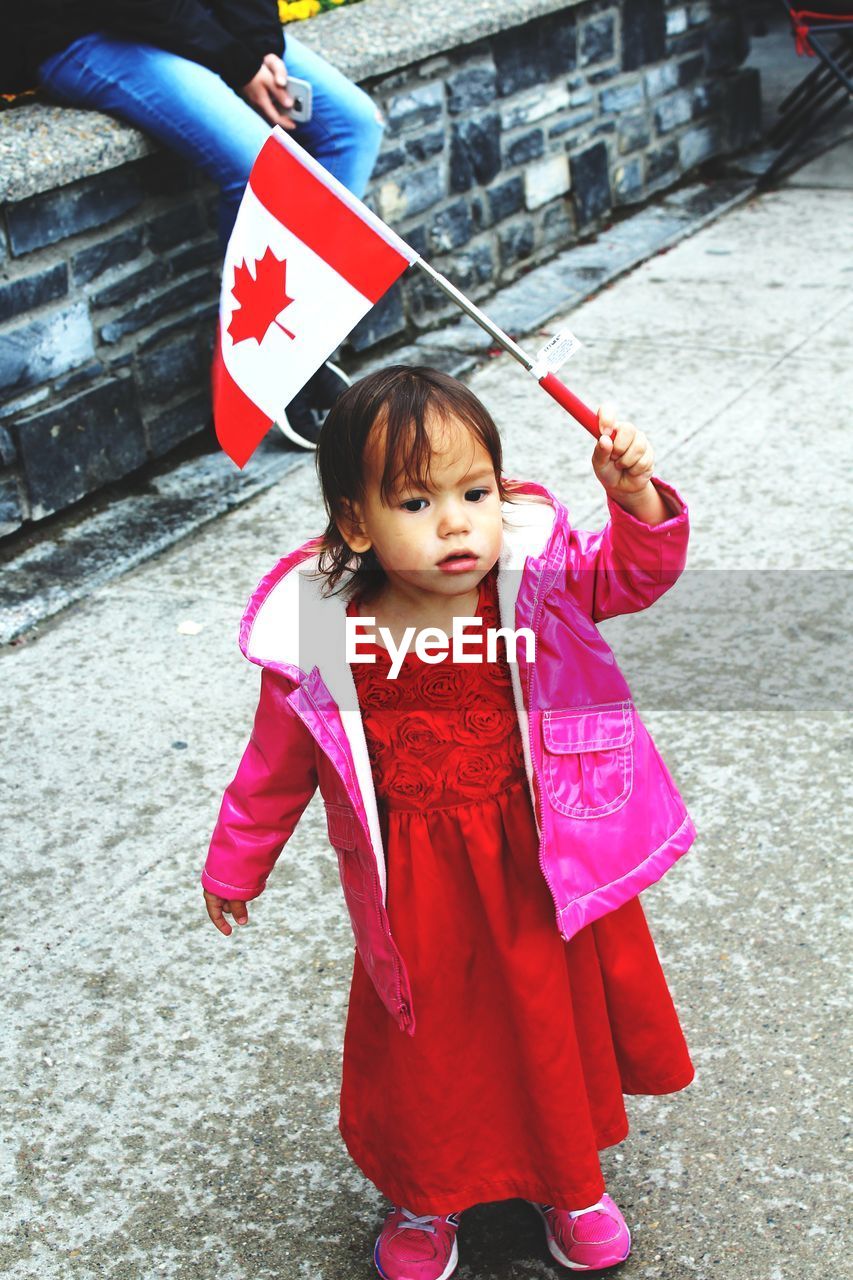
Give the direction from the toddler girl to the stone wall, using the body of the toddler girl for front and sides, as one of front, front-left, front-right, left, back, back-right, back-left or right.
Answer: back

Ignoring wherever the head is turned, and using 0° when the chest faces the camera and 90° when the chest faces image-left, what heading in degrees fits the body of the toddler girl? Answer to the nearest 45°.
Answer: approximately 0°
